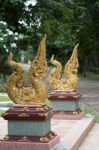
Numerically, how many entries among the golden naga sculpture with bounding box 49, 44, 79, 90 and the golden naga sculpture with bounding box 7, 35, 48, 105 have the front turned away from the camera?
0

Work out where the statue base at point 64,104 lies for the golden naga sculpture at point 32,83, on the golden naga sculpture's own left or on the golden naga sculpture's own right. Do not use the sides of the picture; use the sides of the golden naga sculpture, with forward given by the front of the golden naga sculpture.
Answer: on the golden naga sculpture's own left

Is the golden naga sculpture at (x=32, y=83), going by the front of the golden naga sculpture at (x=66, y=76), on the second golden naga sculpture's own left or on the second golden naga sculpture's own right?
on the second golden naga sculpture's own right
